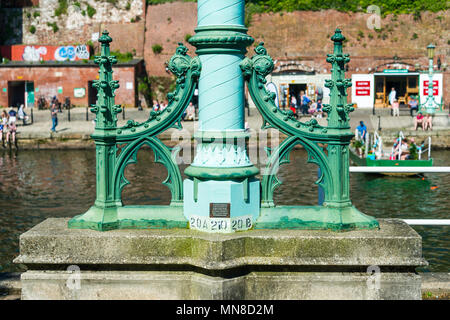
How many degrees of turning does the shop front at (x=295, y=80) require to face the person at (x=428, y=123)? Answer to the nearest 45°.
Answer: approximately 45° to its left

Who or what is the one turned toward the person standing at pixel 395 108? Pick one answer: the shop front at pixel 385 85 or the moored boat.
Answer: the shop front

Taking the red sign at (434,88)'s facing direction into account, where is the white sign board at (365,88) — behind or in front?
behind

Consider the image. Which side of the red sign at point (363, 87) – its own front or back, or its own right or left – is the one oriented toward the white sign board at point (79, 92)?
right

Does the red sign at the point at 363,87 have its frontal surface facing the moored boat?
yes

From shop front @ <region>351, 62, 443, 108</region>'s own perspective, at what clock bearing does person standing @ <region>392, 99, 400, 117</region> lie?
The person standing is roughly at 12 o'clock from the shop front.

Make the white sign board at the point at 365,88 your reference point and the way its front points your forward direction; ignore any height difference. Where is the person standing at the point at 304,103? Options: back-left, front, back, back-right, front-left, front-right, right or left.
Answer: front-right

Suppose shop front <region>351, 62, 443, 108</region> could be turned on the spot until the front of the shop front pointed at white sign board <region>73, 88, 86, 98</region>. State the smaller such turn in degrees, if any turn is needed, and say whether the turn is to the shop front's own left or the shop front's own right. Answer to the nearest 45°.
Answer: approximately 90° to the shop front's own right

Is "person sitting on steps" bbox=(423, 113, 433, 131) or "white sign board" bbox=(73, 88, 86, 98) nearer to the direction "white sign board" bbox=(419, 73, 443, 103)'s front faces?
the person sitting on steps
